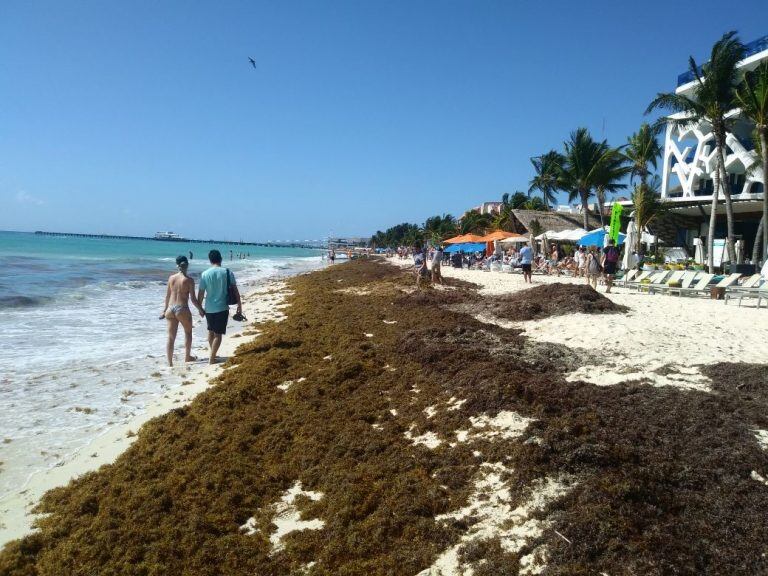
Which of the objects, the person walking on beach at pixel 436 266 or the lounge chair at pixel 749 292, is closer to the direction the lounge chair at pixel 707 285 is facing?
the person walking on beach

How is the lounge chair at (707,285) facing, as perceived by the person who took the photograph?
facing to the left of the viewer

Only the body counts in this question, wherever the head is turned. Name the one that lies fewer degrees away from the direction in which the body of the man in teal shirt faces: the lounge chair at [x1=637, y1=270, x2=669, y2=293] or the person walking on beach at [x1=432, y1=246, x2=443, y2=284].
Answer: the person walking on beach

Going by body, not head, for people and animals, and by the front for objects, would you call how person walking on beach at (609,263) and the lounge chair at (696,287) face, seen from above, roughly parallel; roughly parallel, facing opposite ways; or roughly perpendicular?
roughly perpendicular

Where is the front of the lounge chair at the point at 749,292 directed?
to the viewer's left

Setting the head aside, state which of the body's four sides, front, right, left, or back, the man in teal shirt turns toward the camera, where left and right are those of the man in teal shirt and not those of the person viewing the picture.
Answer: back

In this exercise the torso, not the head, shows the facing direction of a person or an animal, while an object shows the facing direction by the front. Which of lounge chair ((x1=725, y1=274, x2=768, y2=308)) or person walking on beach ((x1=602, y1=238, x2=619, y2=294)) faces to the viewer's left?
the lounge chair

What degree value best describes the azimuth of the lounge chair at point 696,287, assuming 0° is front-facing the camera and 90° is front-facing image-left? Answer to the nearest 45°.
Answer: approximately 90°
